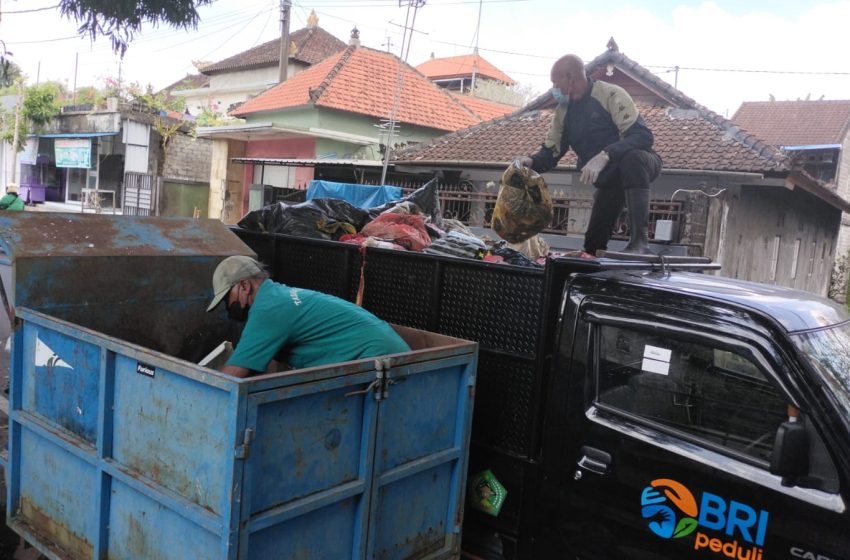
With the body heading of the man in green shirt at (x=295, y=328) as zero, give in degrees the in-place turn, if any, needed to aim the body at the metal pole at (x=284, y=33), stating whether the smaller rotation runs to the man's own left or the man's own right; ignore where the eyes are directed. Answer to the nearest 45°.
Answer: approximately 90° to the man's own right

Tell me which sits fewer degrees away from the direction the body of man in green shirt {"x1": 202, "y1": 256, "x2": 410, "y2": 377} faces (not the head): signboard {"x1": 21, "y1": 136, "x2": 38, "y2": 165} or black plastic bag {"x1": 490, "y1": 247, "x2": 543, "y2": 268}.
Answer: the signboard

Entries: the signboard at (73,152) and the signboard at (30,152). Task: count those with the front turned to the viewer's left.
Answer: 0

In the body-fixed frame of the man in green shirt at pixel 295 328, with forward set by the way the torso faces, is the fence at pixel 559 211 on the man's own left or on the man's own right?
on the man's own right

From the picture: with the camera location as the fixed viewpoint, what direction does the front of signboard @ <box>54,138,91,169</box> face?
facing the viewer

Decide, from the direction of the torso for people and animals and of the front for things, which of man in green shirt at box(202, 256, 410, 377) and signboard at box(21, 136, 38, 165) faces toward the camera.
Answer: the signboard

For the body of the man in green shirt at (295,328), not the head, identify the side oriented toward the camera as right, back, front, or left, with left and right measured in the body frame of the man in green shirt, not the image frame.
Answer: left

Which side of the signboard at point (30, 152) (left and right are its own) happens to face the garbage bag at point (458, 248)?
front

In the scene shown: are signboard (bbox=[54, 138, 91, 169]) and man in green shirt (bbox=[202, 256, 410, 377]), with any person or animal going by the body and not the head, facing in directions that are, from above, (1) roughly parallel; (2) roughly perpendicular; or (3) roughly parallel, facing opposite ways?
roughly perpendicular

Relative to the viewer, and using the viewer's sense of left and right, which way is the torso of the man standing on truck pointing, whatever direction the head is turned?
facing the viewer and to the left of the viewer

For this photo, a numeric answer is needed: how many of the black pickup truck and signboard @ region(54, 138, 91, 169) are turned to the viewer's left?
0

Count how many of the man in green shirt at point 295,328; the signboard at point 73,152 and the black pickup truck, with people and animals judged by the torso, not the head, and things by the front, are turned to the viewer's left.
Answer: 1

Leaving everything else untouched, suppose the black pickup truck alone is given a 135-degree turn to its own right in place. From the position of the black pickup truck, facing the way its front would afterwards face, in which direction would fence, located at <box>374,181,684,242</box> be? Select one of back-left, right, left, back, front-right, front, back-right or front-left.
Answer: right

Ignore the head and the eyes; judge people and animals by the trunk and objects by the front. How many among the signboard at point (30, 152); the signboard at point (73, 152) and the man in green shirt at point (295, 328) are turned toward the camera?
2

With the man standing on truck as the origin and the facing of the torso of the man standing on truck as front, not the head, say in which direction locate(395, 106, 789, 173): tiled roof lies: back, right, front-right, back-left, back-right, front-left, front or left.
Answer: back-right

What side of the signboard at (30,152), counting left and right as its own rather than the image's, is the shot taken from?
front

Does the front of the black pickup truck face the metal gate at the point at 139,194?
no

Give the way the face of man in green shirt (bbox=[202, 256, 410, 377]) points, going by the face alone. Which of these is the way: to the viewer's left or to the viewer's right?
to the viewer's left
